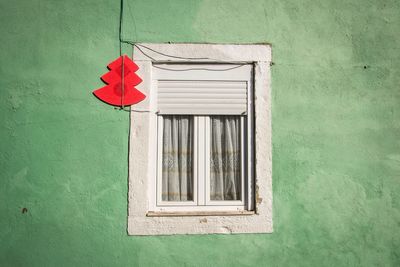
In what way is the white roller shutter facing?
toward the camera

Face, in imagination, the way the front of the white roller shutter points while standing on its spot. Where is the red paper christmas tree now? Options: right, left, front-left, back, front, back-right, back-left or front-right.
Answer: right
